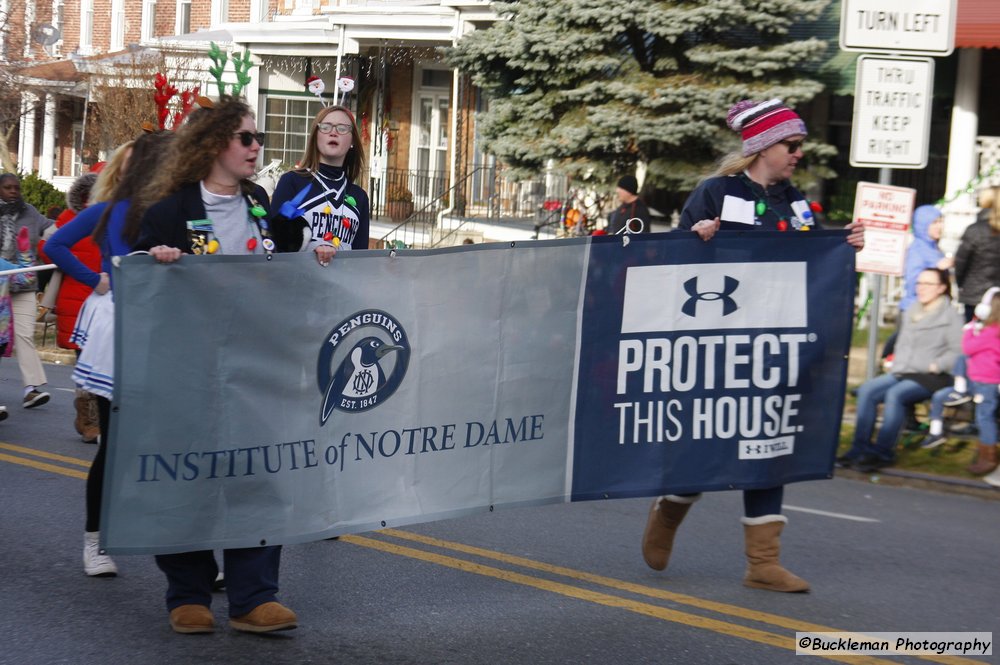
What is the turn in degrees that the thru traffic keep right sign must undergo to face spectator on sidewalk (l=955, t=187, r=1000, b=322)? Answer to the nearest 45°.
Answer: approximately 135° to its left

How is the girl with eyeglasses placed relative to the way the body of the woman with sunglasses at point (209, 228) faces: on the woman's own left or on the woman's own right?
on the woman's own left

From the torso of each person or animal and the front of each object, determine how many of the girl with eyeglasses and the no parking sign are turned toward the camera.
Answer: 2

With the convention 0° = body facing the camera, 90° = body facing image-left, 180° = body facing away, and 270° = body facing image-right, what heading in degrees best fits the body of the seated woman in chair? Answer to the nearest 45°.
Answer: approximately 45°

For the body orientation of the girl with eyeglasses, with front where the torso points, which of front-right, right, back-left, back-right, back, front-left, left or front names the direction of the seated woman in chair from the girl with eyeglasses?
back-left
